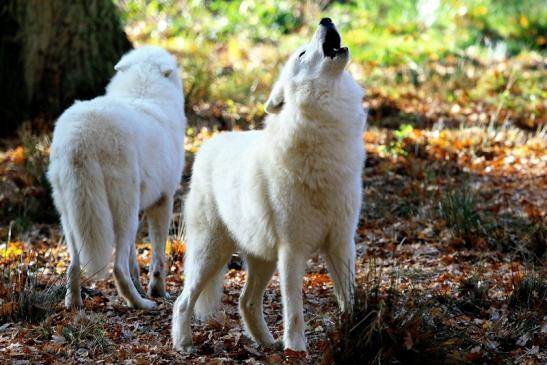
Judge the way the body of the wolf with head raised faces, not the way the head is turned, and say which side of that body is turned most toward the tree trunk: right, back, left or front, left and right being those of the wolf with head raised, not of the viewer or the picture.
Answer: back

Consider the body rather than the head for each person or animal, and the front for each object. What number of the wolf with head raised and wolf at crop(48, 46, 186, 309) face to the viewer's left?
0

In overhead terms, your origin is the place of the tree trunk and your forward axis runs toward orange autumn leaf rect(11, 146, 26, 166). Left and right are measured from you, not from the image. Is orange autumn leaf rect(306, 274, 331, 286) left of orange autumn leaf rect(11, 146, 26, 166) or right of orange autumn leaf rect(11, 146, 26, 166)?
left

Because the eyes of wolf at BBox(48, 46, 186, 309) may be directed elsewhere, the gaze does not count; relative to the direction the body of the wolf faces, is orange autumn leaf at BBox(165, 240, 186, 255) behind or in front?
in front

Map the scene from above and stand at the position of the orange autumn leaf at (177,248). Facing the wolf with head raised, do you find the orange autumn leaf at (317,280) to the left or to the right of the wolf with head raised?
left

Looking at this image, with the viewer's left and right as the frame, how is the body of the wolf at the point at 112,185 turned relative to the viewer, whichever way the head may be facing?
facing away from the viewer and to the right of the viewer

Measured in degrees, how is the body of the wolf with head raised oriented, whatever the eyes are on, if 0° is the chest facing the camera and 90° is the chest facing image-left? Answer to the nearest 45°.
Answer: approximately 315°

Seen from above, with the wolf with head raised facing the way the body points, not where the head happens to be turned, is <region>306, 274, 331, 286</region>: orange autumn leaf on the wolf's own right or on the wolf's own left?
on the wolf's own left

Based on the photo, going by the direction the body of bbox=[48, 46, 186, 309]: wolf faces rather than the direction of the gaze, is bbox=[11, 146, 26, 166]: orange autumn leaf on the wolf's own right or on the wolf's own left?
on the wolf's own left

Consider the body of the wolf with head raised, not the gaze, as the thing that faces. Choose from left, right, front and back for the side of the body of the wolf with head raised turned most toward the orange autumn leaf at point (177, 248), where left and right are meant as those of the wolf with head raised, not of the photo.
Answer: back

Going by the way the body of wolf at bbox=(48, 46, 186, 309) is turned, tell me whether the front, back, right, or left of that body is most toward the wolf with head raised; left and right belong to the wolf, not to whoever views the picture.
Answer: right
